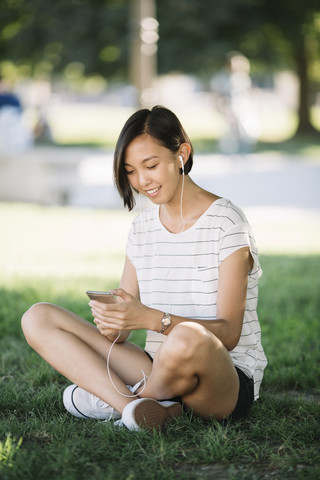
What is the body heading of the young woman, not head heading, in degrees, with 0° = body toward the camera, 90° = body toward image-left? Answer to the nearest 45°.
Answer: approximately 45°

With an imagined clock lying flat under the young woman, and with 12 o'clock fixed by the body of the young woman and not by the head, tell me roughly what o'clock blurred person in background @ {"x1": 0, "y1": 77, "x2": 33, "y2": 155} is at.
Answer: The blurred person in background is roughly at 4 o'clock from the young woman.

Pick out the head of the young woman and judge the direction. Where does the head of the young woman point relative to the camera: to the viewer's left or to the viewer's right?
to the viewer's left

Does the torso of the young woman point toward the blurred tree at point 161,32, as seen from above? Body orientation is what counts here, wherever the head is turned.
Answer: no

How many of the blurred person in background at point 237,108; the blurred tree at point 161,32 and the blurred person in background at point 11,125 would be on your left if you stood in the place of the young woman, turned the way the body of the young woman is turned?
0

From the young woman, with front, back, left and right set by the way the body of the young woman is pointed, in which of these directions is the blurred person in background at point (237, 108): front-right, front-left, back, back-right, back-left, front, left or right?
back-right

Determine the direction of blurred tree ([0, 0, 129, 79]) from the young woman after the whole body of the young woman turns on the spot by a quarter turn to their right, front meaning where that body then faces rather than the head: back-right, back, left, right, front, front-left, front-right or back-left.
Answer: front-right
